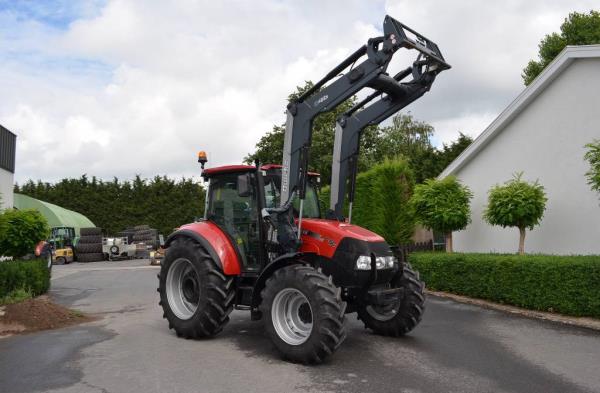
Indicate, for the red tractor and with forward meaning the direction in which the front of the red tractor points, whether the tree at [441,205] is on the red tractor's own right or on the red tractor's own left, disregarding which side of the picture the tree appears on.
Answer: on the red tractor's own left

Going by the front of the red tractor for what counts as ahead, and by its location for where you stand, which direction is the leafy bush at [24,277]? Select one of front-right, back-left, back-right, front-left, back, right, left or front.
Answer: back

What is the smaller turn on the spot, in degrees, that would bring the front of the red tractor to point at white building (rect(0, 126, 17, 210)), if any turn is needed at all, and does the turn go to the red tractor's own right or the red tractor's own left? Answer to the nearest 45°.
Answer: approximately 180°

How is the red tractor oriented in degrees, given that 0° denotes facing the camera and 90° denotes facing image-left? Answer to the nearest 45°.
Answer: approximately 315°

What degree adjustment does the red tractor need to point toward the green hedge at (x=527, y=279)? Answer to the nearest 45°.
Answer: approximately 90° to its left

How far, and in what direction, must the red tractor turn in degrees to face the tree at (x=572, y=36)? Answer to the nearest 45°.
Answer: approximately 90° to its left

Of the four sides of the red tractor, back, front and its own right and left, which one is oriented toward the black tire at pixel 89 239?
back

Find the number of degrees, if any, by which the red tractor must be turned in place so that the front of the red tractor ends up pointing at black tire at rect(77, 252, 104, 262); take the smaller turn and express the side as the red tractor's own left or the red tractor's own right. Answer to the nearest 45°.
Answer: approximately 180°

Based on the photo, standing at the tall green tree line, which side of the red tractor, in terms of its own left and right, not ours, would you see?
back

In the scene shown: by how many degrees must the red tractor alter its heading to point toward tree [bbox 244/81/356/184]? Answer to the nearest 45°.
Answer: approximately 135° to its left
